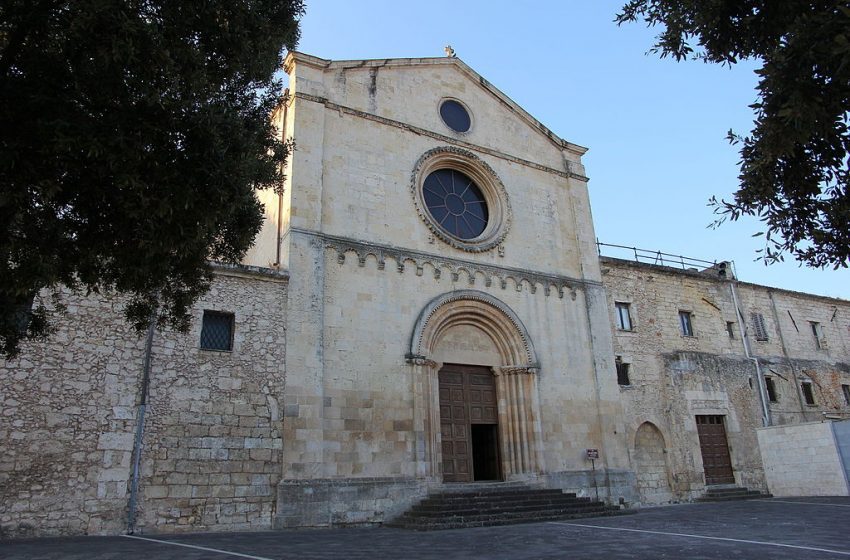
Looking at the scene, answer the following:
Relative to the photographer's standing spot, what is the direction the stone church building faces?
facing the viewer and to the right of the viewer

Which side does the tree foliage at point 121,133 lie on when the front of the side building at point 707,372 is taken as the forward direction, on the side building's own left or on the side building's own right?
on the side building's own right

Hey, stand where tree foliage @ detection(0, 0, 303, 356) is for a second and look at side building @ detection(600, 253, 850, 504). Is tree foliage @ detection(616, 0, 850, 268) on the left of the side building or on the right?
right

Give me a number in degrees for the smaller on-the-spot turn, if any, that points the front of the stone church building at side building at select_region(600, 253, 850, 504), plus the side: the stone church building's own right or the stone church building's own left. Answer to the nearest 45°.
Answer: approximately 90° to the stone church building's own left

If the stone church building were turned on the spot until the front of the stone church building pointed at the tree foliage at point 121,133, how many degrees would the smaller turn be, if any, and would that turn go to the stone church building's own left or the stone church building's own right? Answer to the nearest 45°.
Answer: approximately 45° to the stone church building's own right

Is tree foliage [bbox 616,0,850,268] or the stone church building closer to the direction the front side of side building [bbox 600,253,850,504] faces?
the tree foliage

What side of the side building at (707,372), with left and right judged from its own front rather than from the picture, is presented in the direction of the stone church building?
right

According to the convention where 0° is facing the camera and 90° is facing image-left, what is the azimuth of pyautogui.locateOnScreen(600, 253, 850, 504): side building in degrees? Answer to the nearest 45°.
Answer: approximately 315°

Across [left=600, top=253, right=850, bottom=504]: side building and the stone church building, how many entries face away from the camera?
0
